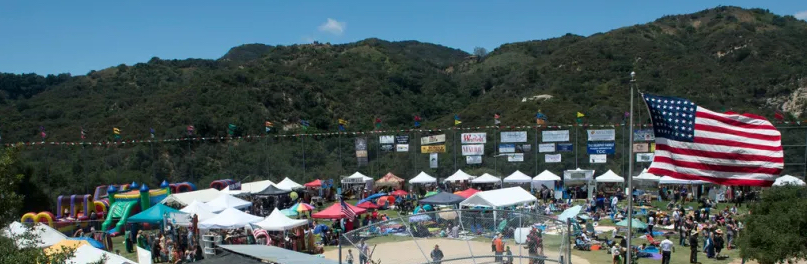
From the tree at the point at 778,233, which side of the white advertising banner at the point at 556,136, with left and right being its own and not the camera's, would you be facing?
front

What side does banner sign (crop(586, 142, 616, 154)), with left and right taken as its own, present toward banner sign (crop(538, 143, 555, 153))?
right

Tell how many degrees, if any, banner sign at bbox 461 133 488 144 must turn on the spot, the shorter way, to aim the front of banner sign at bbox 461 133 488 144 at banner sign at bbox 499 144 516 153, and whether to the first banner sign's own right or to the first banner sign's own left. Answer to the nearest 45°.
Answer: approximately 90° to the first banner sign's own left

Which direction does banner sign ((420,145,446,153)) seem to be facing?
toward the camera

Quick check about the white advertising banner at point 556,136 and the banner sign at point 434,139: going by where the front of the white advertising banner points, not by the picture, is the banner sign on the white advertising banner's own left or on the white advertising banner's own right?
on the white advertising banner's own right

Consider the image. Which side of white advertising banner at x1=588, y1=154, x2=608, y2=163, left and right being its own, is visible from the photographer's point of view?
front

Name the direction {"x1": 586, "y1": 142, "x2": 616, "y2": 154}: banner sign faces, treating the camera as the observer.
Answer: facing the viewer

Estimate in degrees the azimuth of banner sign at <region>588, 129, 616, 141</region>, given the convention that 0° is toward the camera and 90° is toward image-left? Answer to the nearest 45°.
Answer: approximately 0°

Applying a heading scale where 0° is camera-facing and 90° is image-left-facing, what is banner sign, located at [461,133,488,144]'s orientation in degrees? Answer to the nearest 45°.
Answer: approximately 0°

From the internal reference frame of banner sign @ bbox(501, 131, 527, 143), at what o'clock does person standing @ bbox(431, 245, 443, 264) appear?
The person standing is roughly at 12 o'clock from the banner sign.

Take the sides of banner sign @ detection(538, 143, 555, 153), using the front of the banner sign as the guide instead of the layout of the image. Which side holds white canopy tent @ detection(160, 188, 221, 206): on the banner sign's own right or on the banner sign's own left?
on the banner sign's own right
